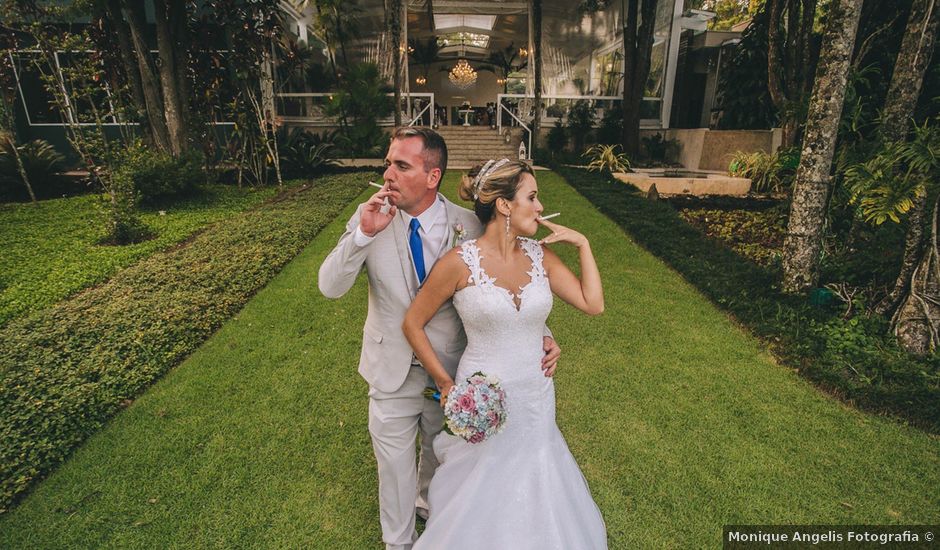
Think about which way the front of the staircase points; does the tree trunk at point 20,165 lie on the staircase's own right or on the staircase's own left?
on the staircase's own right

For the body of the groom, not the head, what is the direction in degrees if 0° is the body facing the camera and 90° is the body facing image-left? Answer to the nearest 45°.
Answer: approximately 0°

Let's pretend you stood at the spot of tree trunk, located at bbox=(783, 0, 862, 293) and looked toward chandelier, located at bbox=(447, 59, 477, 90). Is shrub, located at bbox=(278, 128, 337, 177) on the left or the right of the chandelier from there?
left

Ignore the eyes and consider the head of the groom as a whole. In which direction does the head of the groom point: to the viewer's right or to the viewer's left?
to the viewer's left

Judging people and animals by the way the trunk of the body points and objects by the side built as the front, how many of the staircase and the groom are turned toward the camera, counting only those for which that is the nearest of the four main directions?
2

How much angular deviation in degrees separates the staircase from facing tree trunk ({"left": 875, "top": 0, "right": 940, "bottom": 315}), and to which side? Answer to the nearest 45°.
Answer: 0° — it already faces it

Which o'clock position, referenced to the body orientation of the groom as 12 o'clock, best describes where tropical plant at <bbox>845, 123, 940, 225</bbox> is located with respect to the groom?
The tropical plant is roughly at 8 o'clock from the groom.

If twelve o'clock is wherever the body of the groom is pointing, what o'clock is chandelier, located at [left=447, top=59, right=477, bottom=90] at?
The chandelier is roughly at 6 o'clock from the groom.

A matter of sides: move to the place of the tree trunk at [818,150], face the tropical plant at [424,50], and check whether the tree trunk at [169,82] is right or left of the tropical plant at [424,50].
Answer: left

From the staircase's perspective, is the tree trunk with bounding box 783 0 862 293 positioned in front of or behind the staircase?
in front

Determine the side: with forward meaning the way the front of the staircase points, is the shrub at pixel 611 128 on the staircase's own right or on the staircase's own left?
on the staircase's own left

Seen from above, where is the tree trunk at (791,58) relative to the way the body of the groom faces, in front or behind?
behind

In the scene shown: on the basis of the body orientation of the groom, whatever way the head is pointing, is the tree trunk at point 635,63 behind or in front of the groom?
behind

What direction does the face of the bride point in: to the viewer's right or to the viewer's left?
to the viewer's right
